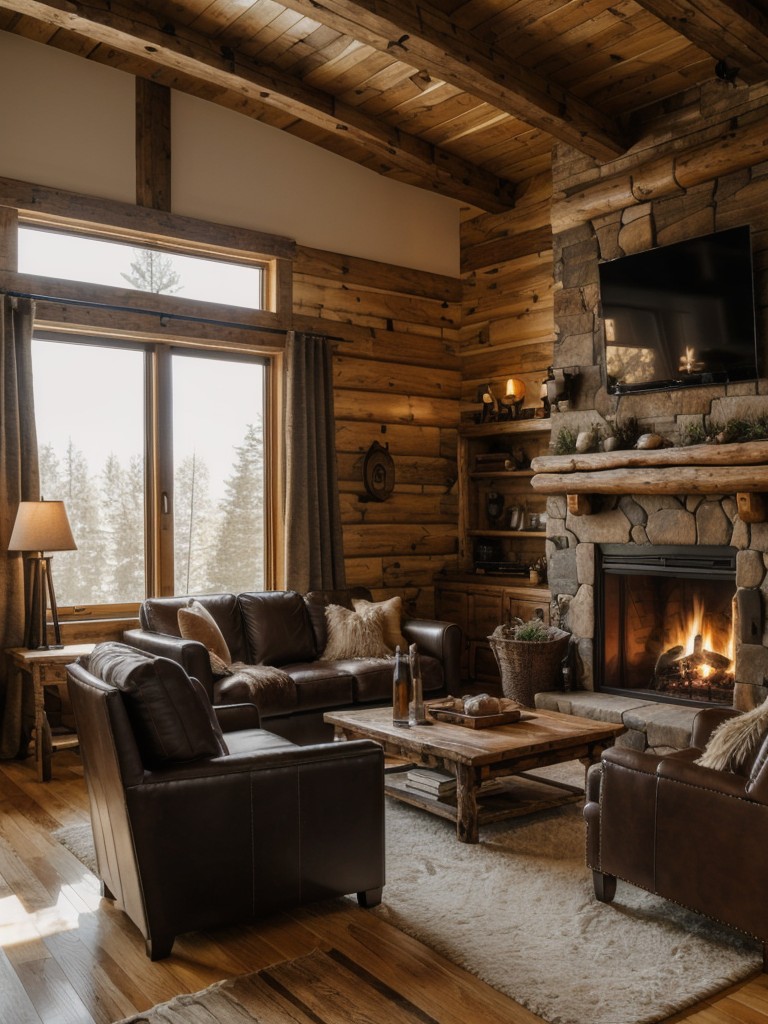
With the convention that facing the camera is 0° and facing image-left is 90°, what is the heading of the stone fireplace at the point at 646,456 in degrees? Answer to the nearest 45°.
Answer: approximately 45°

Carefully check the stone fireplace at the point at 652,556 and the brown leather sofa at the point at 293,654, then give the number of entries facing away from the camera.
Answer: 0

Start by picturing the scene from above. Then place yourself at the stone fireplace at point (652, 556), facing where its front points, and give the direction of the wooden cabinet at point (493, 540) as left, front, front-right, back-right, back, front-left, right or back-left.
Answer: right

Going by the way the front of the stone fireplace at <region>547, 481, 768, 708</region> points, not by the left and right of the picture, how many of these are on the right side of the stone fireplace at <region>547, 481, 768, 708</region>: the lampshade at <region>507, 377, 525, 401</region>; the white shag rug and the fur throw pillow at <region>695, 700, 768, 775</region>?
1

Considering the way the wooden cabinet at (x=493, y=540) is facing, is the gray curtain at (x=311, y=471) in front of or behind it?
in front

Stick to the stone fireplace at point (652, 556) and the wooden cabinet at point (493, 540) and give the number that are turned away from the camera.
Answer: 0

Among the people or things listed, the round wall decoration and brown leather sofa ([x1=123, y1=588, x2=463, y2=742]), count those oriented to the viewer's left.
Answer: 0

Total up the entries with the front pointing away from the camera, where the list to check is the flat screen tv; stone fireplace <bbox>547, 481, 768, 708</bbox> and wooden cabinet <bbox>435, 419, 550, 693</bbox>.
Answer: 0

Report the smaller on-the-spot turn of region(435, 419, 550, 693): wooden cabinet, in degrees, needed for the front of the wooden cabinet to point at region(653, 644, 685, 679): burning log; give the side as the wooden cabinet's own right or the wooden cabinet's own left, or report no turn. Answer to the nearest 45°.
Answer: approximately 90° to the wooden cabinet's own left

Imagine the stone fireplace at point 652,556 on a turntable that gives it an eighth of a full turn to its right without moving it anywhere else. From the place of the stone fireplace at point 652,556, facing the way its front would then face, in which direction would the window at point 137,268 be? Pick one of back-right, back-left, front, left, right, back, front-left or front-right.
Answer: front

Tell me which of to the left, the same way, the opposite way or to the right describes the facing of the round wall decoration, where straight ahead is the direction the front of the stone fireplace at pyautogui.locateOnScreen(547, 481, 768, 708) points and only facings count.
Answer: to the left

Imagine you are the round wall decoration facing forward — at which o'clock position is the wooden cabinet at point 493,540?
The wooden cabinet is roughly at 10 o'clock from the round wall decoration.

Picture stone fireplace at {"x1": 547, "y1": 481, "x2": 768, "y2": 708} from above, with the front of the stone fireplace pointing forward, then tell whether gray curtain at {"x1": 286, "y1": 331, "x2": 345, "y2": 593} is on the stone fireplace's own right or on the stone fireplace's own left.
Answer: on the stone fireplace's own right

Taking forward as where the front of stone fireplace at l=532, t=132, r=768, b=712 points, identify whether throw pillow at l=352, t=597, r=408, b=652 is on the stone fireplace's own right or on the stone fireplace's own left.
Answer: on the stone fireplace's own right

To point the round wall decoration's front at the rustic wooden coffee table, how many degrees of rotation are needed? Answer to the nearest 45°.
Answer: approximately 45° to its right

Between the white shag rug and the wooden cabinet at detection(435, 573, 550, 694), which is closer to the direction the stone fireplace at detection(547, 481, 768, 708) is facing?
the white shag rug

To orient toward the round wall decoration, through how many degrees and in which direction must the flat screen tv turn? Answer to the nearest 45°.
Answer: approximately 90° to its right
